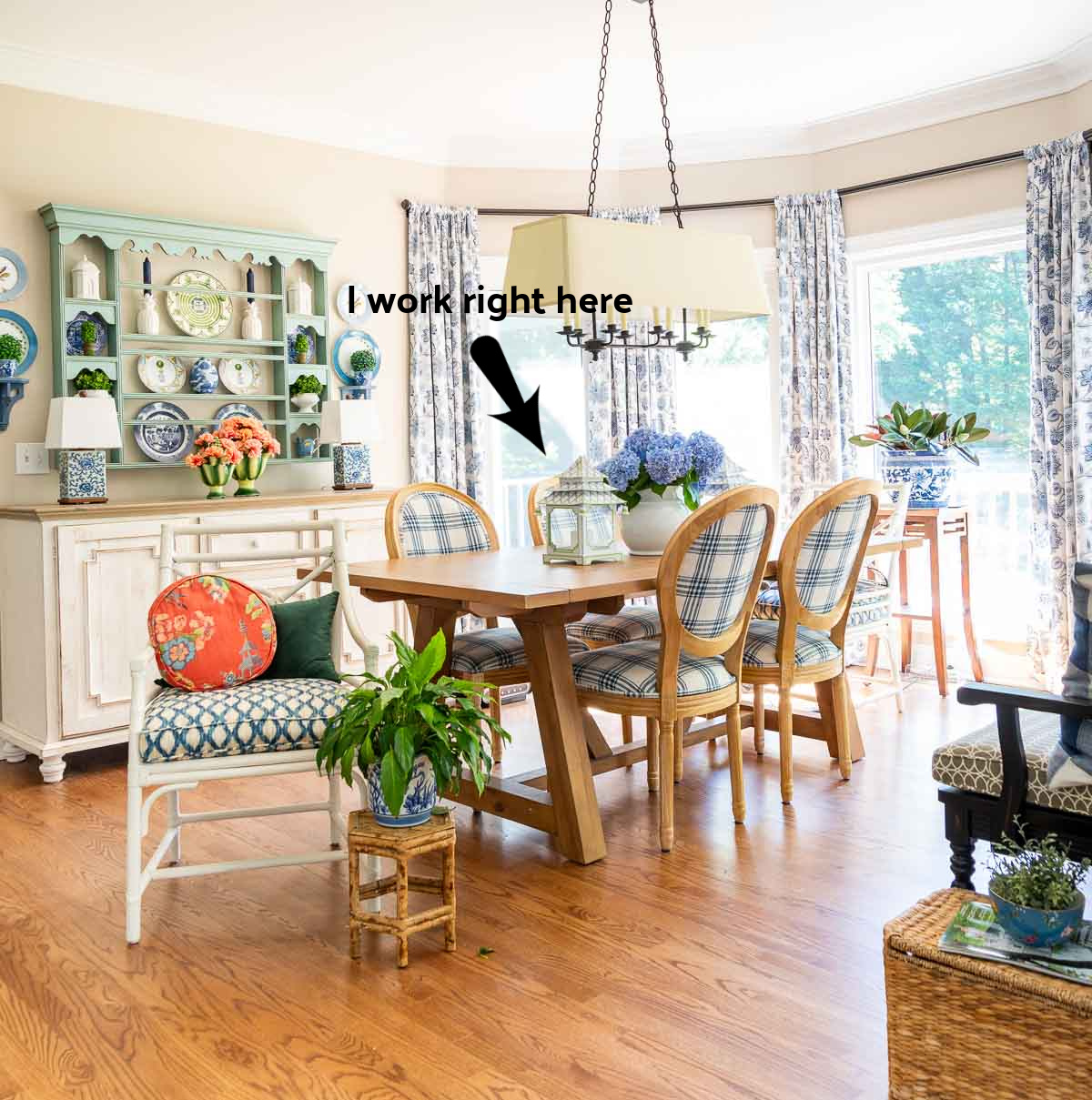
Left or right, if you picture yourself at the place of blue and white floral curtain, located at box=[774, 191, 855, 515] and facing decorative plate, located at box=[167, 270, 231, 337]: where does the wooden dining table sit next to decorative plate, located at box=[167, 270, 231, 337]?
left

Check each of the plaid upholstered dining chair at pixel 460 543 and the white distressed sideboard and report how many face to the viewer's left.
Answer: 0

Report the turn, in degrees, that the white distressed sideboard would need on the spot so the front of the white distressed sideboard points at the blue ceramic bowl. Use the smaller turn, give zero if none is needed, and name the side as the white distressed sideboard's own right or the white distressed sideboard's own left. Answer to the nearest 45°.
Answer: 0° — it already faces it

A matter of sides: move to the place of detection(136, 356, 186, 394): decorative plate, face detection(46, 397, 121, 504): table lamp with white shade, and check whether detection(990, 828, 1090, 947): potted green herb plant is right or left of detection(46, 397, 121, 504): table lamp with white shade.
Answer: left

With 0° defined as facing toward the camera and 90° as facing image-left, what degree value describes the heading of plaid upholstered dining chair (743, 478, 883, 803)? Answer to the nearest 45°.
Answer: approximately 135°

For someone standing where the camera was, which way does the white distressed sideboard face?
facing the viewer and to the right of the viewer

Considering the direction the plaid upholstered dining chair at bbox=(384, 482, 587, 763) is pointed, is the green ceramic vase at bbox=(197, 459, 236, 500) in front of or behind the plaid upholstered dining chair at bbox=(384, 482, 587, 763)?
behind

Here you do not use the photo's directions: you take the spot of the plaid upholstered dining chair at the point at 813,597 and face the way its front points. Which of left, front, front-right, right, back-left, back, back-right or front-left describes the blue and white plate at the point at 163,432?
front-left

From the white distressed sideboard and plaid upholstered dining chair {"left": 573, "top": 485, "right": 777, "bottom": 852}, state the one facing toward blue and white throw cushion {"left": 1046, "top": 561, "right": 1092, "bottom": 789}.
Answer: the white distressed sideboard

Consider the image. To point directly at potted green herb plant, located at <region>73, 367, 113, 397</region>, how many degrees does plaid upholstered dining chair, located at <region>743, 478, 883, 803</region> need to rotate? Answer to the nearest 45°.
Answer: approximately 45° to its left

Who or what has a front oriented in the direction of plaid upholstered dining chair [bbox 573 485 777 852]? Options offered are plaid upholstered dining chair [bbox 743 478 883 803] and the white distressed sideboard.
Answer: the white distressed sideboard
